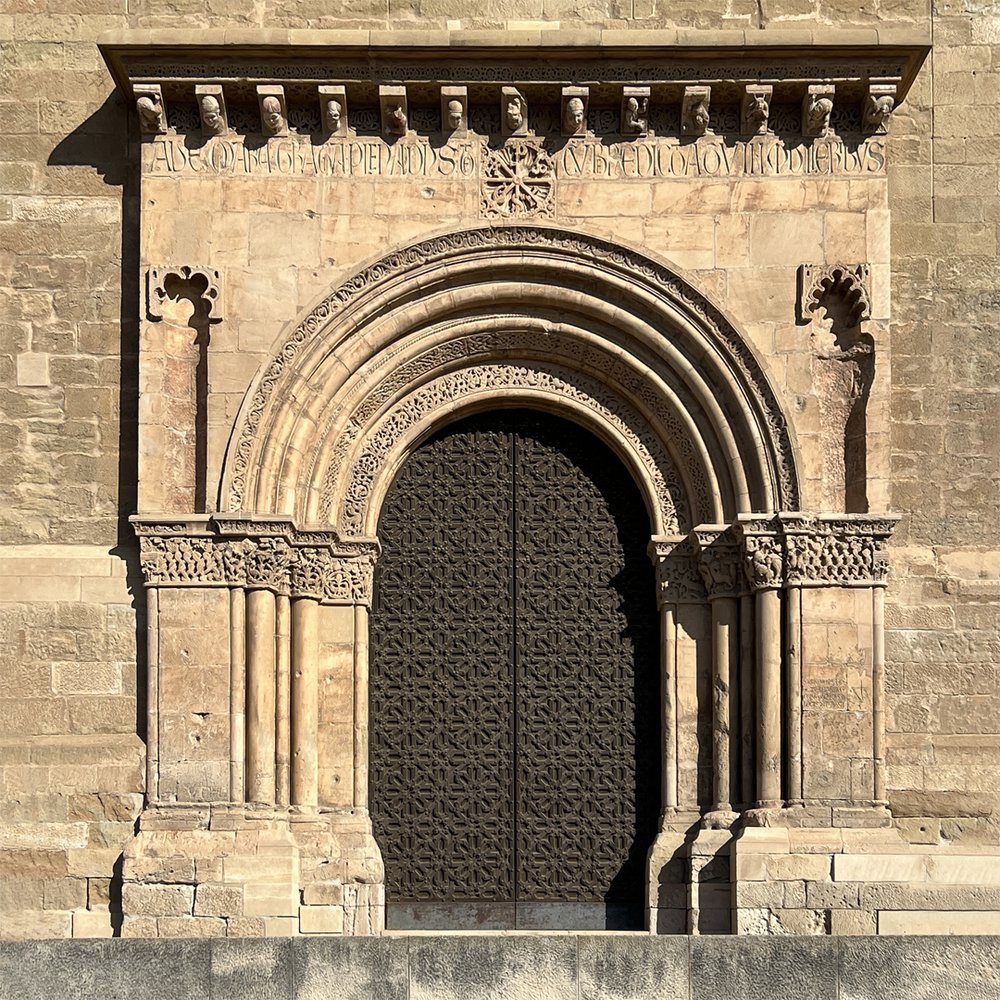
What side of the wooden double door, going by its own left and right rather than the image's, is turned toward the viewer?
front
